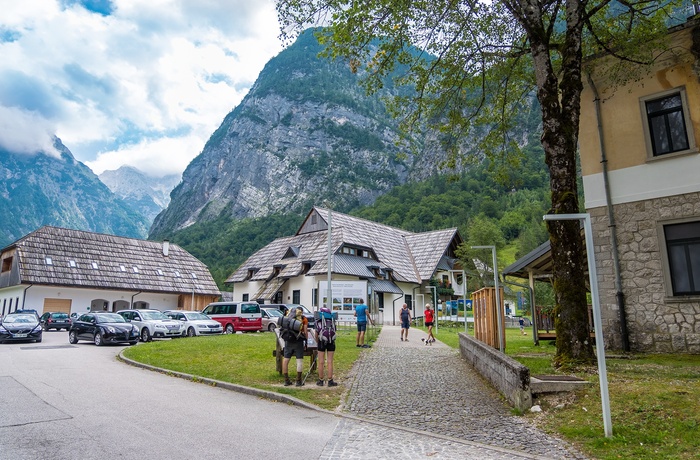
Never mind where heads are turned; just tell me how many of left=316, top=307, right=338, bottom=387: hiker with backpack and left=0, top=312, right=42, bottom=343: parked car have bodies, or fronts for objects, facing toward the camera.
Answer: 1

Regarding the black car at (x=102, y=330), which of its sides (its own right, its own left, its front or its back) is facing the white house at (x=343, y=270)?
left

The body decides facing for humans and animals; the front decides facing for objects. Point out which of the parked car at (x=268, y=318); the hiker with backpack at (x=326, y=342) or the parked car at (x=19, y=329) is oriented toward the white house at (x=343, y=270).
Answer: the hiker with backpack

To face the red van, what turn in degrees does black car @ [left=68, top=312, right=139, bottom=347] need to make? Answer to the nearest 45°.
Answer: approximately 90° to its left

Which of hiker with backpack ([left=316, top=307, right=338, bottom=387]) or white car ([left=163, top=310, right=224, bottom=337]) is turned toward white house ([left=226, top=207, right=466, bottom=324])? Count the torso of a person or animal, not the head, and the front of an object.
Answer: the hiker with backpack

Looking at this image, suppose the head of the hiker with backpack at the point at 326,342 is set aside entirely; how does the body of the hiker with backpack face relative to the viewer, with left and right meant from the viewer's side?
facing away from the viewer

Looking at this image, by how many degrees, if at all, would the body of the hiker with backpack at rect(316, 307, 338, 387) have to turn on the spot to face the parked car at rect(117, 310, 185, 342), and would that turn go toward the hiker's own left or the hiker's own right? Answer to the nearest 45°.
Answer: approximately 45° to the hiker's own left

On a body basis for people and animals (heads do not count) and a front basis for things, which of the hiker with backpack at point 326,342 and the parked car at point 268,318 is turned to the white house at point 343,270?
the hiker with backpack

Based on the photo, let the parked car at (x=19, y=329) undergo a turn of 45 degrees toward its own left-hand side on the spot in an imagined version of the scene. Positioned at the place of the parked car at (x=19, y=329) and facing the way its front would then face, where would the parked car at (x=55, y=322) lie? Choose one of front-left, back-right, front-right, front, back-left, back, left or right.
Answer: back-left

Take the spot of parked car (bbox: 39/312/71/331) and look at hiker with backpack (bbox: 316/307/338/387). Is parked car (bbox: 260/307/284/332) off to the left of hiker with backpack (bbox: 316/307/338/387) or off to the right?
left
